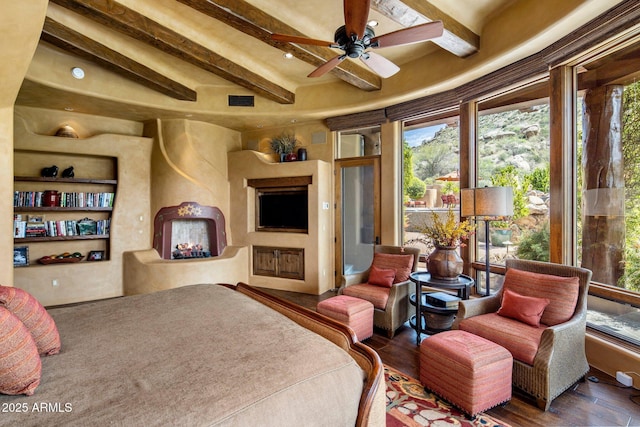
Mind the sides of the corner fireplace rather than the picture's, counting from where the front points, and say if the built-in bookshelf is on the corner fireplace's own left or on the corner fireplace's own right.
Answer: on the corner fireplace's own right

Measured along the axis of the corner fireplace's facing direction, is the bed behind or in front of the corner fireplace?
in front

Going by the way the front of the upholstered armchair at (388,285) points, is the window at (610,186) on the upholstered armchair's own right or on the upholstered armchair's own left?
on the upholstered armchair's own left

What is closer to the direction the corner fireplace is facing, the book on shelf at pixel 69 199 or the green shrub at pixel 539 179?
the green shrub

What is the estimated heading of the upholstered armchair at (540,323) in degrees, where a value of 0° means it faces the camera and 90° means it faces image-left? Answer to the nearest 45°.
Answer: approximately 45°

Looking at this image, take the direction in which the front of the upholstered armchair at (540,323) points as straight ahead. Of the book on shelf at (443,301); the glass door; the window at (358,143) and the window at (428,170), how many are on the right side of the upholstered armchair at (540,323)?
4

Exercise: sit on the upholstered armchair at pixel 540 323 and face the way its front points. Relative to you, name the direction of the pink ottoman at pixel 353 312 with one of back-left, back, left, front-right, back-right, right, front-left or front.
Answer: front-right

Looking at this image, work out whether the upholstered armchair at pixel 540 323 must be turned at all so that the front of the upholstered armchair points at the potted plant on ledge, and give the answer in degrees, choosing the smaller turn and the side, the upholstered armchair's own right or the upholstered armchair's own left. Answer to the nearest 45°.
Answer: approximately 45° to the upholstered armchair's own right

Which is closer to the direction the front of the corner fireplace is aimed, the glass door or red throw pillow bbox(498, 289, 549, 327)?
the red throw pillow

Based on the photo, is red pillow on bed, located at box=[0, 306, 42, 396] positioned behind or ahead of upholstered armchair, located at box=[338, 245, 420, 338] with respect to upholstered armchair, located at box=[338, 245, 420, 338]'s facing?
ahead

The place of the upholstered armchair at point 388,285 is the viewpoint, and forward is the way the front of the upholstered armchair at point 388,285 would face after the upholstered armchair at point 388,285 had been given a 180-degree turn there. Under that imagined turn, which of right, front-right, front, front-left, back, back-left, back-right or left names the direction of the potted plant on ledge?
left

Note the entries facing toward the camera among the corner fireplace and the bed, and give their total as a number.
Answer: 1

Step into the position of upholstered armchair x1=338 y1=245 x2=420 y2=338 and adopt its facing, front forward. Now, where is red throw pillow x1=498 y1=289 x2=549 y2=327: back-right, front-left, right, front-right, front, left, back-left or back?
left

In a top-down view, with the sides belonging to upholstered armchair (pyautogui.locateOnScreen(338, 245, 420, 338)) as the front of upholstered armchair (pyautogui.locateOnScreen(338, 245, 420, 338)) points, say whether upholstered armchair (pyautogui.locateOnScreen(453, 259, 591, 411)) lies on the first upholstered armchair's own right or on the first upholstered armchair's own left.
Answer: on the first upholstered armchair's own left

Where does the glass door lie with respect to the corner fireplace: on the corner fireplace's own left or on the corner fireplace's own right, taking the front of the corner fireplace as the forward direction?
on the corner fireplace's own left

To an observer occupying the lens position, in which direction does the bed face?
facing away from the viewer and to the right of the viewer
